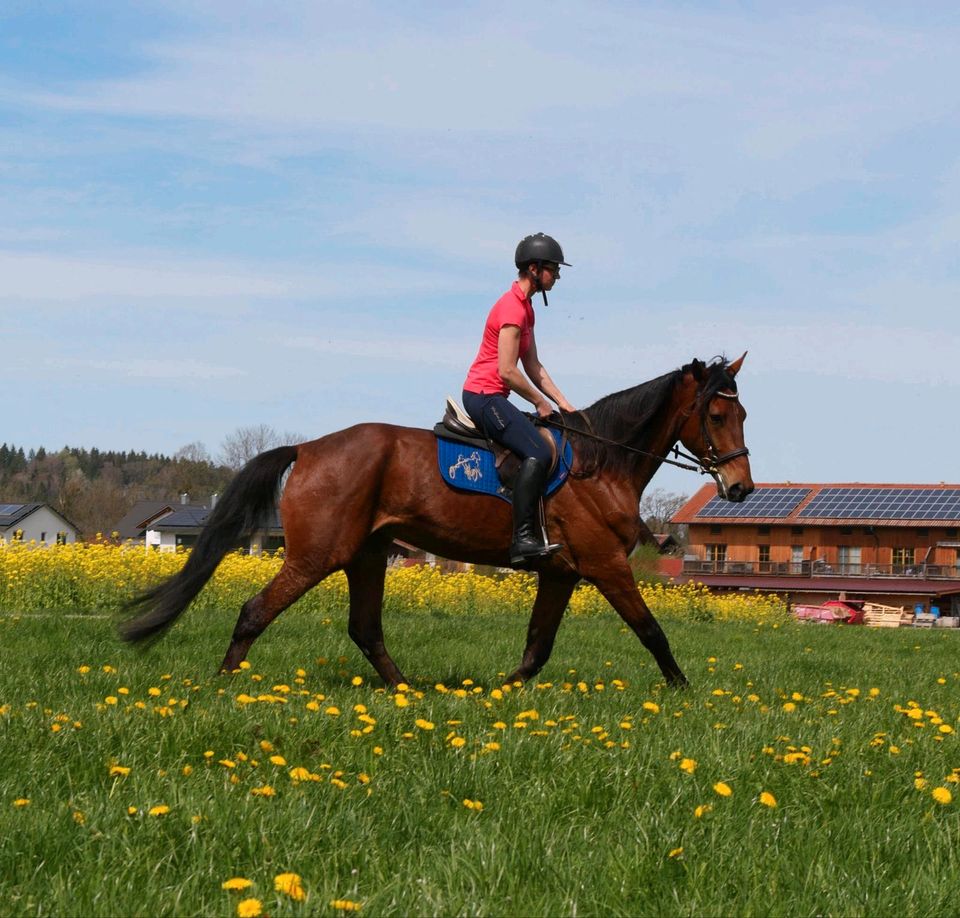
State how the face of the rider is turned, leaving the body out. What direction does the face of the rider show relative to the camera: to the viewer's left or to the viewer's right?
to the viewer's right

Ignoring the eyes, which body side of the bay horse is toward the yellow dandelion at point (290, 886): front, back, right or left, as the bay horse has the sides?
right

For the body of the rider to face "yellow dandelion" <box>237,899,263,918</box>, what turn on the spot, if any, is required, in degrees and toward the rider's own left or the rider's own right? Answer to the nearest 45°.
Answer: approximately 90° to the rider's own right

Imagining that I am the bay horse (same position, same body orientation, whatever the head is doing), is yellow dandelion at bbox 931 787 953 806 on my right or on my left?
on my right

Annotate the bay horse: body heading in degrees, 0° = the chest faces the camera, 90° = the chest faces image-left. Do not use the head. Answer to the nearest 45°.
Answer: approximately 270°

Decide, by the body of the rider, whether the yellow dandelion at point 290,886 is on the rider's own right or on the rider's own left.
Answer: on the rider's own right

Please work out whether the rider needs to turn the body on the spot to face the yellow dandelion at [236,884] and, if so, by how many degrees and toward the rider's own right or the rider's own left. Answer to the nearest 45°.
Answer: approximately 90° to the rider's own right

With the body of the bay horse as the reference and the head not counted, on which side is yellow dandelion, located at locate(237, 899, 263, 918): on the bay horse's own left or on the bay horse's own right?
on the bay horse's own right

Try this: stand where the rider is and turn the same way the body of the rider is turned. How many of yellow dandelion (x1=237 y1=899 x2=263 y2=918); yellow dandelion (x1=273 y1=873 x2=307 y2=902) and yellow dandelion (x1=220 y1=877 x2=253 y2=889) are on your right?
3

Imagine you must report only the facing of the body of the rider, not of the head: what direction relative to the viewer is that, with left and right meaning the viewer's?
facing to the right of the viewer

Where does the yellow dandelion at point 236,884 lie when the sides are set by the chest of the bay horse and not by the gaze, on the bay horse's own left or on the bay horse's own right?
on the bay horse's own right
